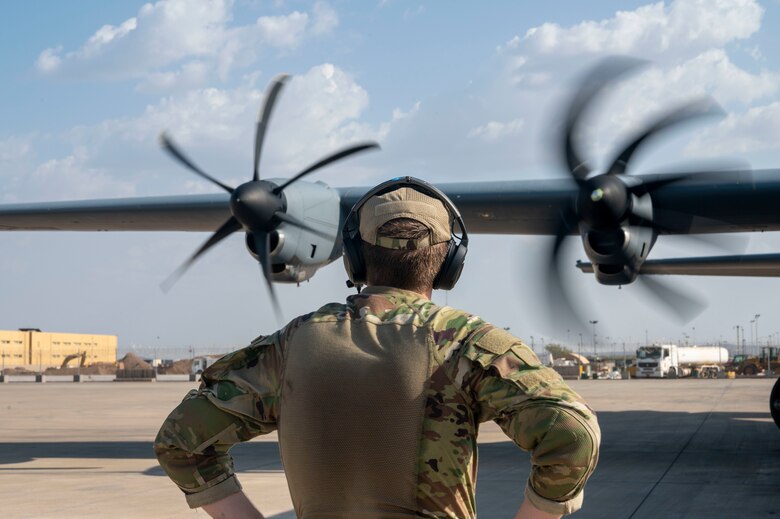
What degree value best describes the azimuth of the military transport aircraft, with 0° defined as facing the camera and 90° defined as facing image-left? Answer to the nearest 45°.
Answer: approximately 0°
